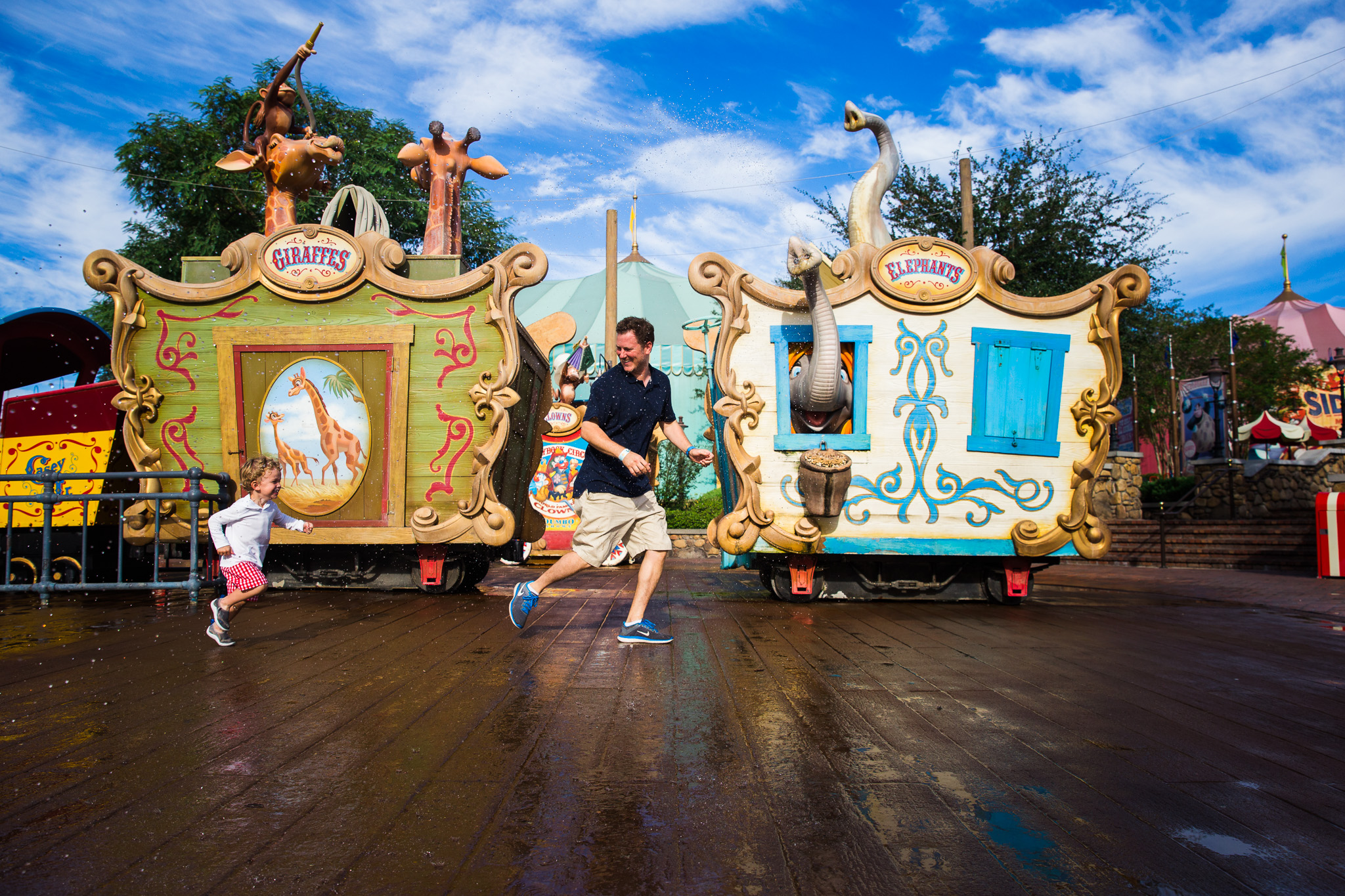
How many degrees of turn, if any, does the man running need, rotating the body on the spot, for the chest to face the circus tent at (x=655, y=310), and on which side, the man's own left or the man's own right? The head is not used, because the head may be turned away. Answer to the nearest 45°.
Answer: approximately 135° to the man's own left

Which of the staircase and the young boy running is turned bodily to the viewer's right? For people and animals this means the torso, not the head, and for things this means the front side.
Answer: the young boy running

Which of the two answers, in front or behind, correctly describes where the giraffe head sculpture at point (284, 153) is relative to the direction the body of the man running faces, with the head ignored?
behind

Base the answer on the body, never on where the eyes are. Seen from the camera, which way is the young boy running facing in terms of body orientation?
to the viewer's right
